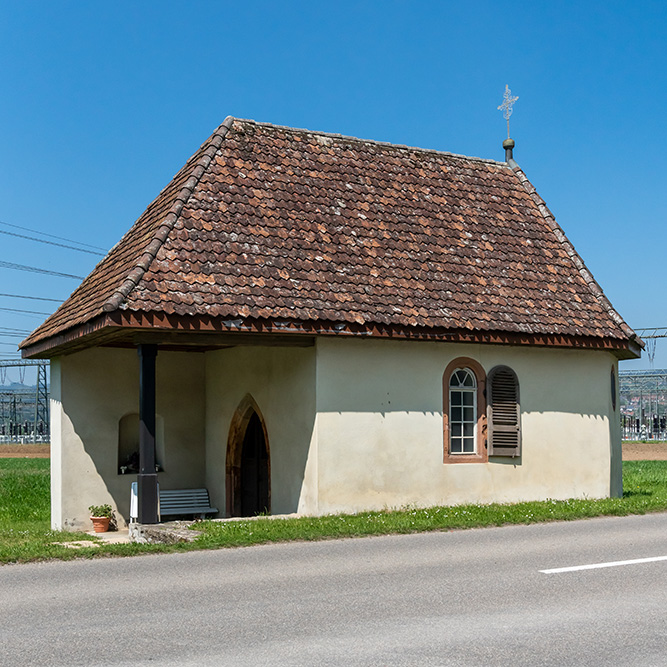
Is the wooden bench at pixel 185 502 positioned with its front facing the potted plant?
no

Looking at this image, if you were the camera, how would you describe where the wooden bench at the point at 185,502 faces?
facing the viewer and to the right of the viewer
